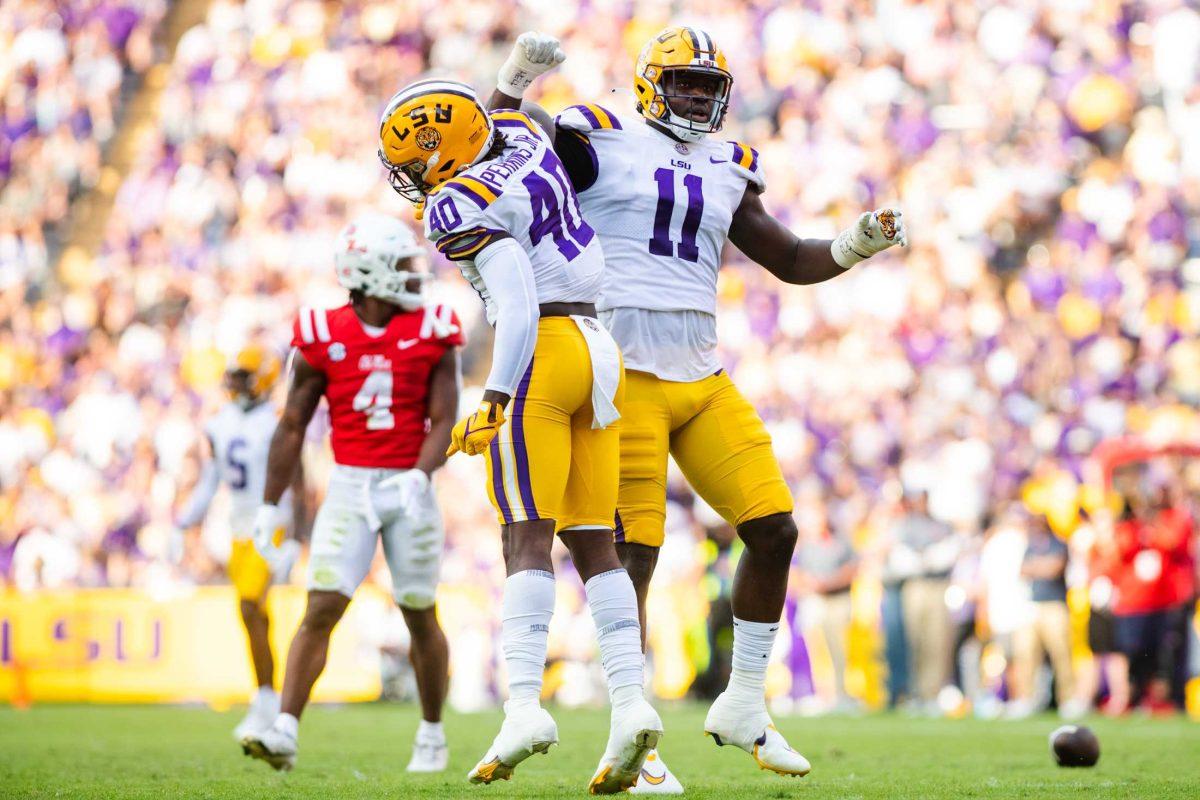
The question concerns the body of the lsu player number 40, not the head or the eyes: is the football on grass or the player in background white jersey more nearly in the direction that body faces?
the player in background white jersey

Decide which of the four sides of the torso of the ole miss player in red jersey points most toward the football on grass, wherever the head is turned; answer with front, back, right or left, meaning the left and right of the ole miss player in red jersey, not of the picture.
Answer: left

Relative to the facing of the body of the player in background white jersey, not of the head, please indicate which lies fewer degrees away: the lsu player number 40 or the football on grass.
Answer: the lsu player number 40

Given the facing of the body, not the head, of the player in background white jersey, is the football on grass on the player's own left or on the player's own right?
on the player's own left

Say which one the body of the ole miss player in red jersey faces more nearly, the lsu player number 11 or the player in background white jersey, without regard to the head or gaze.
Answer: the lsu player number 11

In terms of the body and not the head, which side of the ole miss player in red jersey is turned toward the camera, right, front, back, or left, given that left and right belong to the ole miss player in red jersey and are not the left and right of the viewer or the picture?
front

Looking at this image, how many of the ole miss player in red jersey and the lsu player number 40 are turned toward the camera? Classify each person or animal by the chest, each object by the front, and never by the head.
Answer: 1

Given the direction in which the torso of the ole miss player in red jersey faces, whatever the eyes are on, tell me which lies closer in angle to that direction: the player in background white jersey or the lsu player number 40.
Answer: the lsu player number 40

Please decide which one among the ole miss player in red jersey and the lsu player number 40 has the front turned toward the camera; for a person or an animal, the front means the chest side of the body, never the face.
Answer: the ole miss player in red jersey

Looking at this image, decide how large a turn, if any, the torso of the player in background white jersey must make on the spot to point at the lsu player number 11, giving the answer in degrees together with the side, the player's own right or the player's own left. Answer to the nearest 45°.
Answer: approximately 45° to the player's own left

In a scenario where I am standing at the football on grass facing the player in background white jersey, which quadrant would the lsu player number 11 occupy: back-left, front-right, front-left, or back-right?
front-left

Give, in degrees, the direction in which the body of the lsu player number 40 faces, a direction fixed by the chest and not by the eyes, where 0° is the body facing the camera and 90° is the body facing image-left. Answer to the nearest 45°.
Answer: approximately 135°

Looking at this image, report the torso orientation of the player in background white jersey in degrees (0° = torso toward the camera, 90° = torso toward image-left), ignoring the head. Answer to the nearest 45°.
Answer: approximately 45°

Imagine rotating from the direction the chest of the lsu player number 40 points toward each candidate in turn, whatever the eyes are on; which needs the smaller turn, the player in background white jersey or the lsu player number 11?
the player in background white jersey
